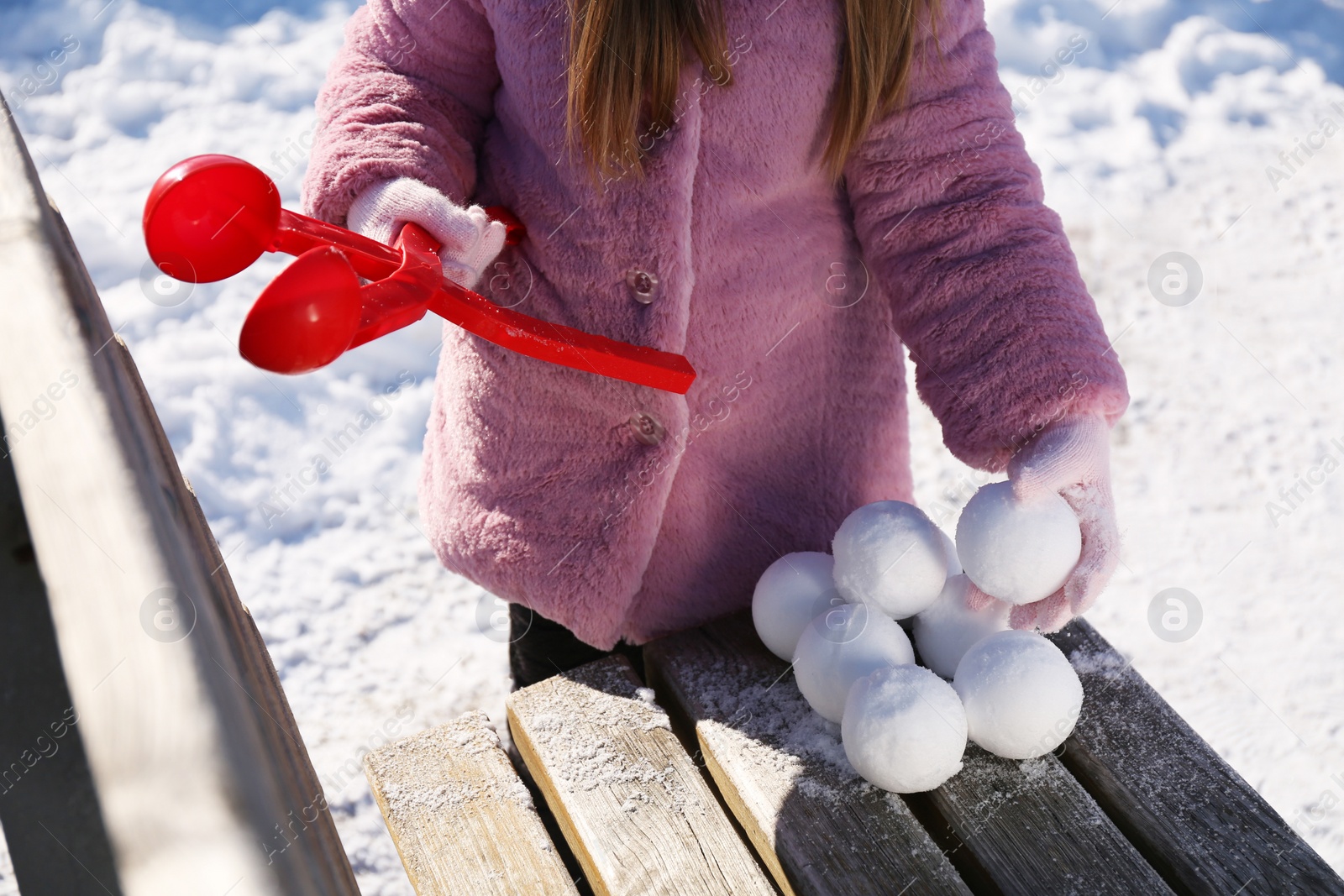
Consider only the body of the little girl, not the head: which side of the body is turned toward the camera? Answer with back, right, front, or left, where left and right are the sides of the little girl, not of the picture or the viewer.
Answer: front

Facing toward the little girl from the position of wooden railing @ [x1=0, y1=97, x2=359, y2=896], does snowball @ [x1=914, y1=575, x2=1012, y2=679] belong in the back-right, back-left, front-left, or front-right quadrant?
front-right
